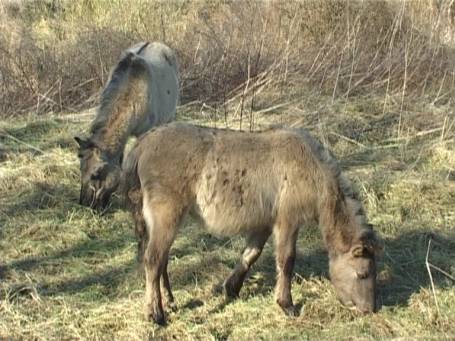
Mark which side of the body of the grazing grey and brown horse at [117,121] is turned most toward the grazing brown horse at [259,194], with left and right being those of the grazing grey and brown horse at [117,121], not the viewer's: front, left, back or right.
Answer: left

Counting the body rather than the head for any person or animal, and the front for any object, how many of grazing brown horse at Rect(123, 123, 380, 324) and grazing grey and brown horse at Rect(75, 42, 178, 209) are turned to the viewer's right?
1

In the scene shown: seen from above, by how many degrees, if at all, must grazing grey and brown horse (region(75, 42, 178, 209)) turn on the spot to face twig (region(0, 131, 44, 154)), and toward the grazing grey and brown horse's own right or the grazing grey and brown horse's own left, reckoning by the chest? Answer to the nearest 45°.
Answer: approximately 90° to the grazing grey and brown horse's own right

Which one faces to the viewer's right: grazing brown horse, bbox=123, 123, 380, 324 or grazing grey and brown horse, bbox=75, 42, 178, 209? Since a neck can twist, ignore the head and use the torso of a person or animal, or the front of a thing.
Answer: grazing brown horse, bbox=123, 123, 380, 324

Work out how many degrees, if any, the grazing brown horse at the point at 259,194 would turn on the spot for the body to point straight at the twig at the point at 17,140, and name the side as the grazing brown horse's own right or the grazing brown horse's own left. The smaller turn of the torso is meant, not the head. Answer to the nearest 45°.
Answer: approximately 135° to the grazing brown horse's own left

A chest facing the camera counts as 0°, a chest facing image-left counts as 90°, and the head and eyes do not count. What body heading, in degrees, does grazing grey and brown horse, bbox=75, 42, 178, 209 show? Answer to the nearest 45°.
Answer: approximately 45°

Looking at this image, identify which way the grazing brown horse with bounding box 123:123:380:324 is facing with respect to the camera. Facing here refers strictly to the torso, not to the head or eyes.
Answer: to the viewer's right
